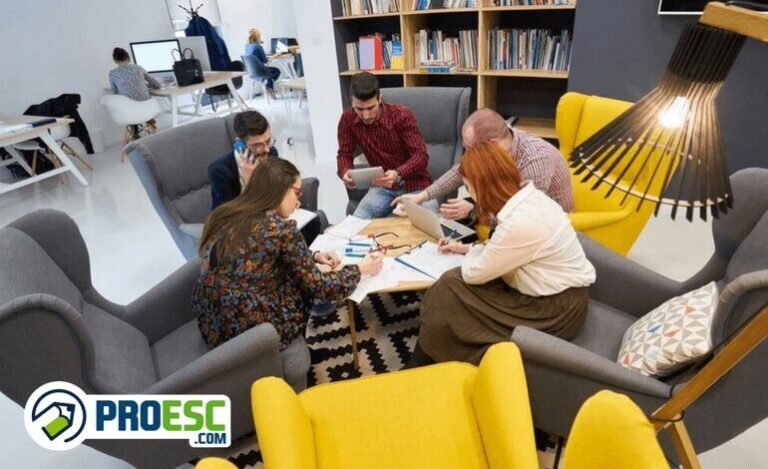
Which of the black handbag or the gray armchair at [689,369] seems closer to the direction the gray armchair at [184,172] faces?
the gray armchair

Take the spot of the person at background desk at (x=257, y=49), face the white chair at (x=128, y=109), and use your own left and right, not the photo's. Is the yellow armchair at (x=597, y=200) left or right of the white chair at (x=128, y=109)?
left

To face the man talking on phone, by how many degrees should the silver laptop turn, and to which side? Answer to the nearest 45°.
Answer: approximately 135° to its left

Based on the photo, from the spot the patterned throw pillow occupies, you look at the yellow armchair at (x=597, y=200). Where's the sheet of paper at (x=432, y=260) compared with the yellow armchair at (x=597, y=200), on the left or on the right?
left

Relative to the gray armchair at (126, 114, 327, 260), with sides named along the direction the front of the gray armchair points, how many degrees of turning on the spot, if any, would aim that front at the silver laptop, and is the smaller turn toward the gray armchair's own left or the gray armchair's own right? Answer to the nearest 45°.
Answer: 0° — it already faces it

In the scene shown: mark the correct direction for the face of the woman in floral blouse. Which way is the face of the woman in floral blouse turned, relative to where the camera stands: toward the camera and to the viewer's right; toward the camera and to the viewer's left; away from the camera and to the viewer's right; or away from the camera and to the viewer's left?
away from the camera and to the viewer's right

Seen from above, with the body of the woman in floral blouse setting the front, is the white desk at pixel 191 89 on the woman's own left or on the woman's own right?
on the woman's own left

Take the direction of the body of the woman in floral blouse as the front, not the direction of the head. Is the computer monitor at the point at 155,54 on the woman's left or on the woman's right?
on the woman's left

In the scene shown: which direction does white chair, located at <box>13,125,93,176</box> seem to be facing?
to the viewer's left

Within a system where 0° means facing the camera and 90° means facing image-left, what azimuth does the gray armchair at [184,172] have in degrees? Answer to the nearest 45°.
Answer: approximately 315°

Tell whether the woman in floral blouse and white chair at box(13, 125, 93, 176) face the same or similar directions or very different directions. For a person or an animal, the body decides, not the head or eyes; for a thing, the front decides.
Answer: very different directions

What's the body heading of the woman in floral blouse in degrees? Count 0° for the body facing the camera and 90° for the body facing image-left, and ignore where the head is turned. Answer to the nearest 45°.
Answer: approximately 225°
